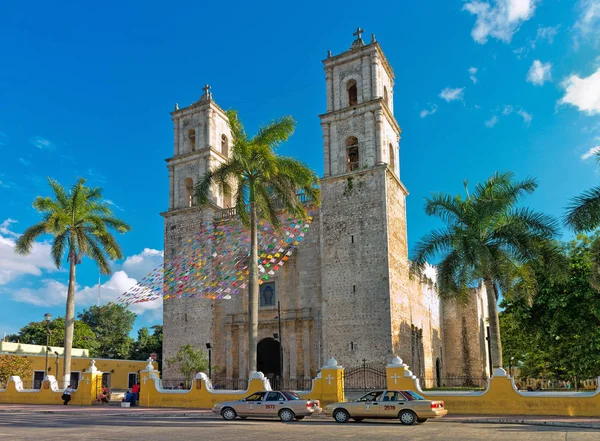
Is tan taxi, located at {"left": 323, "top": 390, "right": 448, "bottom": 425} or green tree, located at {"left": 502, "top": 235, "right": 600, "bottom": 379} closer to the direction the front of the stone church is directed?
the tan taxi

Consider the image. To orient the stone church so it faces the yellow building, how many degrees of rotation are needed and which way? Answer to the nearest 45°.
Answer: approximately 90° to its right

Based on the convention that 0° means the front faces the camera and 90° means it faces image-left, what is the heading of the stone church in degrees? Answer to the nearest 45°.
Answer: approximately 45°

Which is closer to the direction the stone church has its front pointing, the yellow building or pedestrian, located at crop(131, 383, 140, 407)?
the pedestrian

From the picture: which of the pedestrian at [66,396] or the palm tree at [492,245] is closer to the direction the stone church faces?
the pedestrian

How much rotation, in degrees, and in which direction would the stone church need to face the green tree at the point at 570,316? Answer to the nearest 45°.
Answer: approximately 90° to its left

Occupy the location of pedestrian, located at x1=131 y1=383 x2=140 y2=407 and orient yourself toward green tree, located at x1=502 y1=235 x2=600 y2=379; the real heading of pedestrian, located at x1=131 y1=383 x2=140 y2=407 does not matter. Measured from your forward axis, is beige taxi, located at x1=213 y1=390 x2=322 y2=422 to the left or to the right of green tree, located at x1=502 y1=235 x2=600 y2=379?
right
